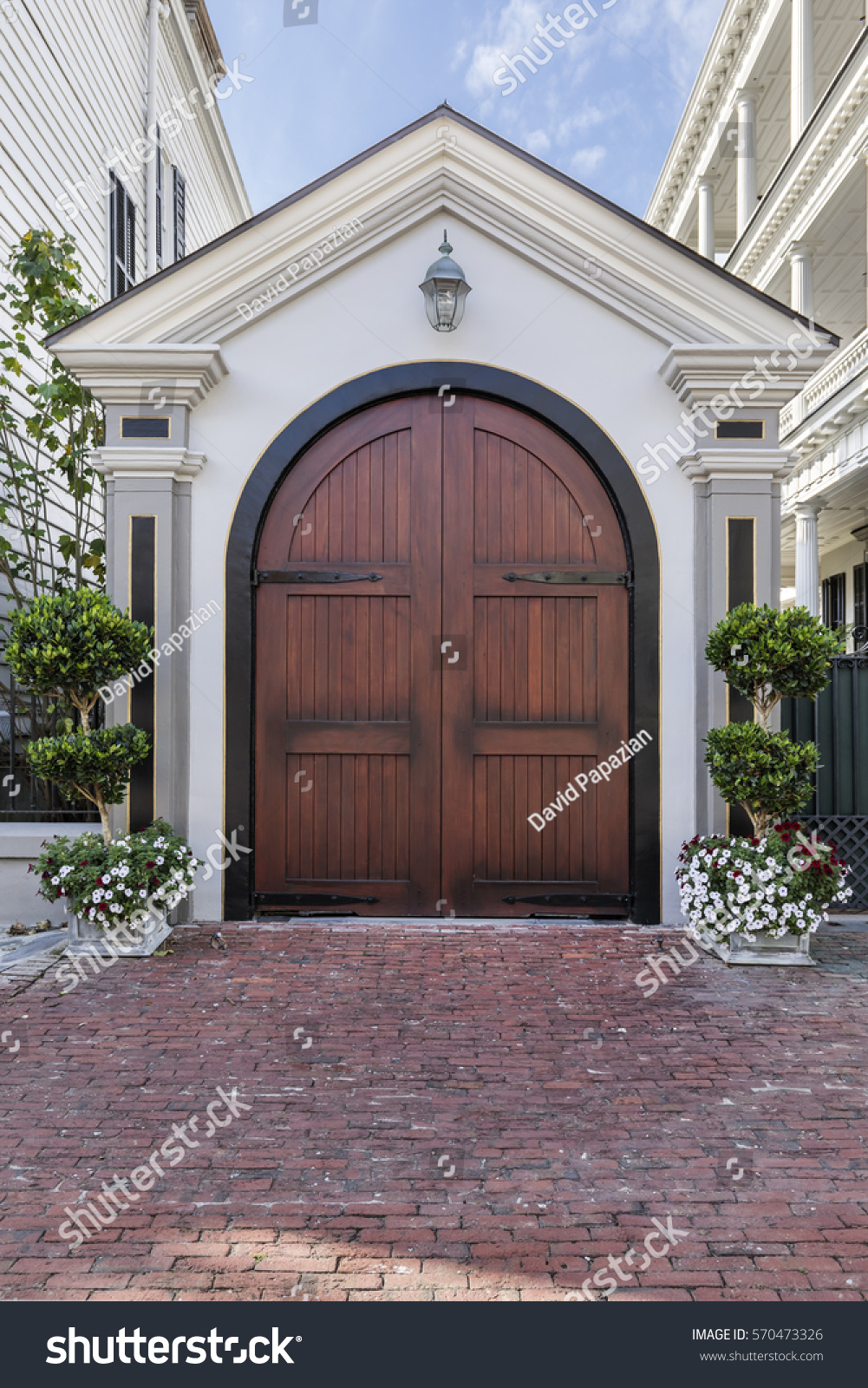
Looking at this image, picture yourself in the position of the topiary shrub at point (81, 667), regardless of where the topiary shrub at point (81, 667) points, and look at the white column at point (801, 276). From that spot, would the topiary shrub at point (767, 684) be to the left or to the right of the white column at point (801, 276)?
right

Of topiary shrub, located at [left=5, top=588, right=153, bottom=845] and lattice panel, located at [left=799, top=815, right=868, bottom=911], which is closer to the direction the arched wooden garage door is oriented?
the topiary shrub

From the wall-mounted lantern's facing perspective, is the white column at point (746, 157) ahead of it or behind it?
behind

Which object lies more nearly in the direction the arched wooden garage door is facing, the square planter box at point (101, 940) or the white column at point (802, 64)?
the square planter box

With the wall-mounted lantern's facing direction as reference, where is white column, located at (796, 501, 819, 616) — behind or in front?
behind

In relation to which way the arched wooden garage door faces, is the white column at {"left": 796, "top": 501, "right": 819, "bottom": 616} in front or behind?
behind

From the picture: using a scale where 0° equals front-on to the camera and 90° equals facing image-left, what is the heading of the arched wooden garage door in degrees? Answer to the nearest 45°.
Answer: approximately 0°

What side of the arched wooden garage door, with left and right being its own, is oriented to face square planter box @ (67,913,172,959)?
right

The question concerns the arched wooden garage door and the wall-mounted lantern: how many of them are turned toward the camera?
2

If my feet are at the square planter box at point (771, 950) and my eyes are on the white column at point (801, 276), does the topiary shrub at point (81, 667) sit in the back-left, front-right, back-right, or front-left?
back-left

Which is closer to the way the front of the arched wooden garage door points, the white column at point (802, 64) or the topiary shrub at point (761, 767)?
the topiary shrub
